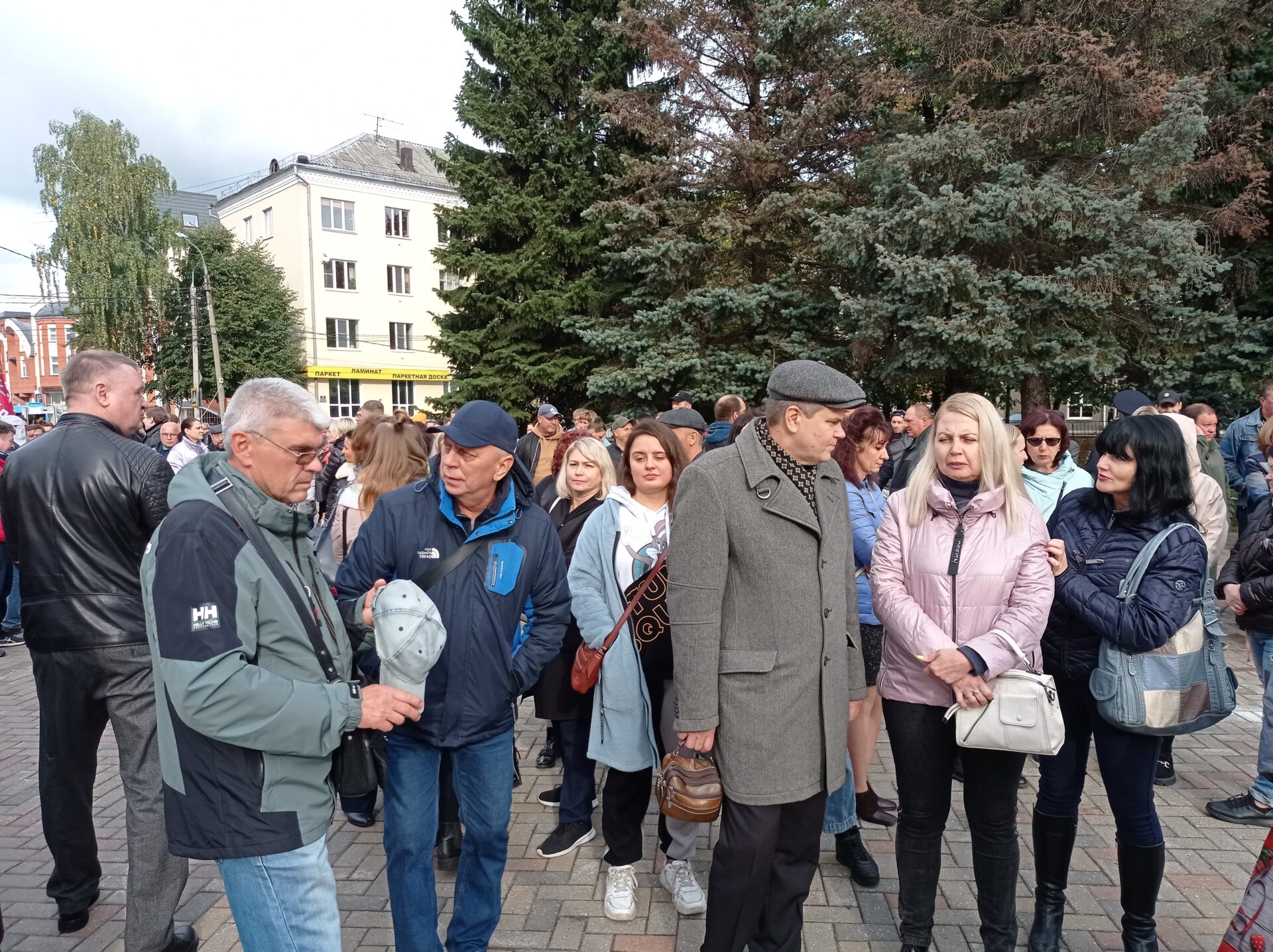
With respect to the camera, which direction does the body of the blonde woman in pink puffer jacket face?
toward the camera

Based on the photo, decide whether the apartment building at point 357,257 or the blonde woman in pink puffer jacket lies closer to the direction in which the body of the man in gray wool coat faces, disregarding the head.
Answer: the blonde woman in pink puffer jacket

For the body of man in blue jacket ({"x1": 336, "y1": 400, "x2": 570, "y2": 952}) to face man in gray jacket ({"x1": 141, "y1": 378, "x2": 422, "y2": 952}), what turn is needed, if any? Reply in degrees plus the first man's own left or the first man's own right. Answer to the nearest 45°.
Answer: approximately 45° to the first man's own right

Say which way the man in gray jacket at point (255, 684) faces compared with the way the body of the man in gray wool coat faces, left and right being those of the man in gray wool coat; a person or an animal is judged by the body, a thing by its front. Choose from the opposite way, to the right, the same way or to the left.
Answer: to the left

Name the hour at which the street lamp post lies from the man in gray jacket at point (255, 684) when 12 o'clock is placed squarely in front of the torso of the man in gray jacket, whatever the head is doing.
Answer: The street lamp post is roughly at 9 o'clock from the man in gray jacket.

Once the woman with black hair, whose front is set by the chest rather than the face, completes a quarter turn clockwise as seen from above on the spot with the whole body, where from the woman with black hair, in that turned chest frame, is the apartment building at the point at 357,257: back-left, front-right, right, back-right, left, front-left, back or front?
front

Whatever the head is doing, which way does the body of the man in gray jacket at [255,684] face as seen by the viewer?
to the viewer's right

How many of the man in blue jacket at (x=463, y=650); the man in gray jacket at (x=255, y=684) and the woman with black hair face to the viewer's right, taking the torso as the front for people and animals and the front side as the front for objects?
1

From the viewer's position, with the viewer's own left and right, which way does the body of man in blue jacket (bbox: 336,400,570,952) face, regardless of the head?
facing the viewer

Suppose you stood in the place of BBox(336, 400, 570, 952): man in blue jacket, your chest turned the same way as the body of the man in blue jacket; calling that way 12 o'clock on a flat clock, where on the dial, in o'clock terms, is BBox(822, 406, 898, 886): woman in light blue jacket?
The woman in light blue jacket is roughly at 8 o'clock from the man in blue jacket.

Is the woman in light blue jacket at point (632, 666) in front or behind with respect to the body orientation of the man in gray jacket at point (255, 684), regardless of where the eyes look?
in front

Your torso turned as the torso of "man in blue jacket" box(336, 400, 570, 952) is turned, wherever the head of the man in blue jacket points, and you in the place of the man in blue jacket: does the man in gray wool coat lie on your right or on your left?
on your left

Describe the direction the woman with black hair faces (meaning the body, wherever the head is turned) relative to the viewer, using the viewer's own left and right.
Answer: facing the viewer and to the left of the viewer

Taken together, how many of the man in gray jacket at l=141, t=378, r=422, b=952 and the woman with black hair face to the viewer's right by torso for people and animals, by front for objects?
1
